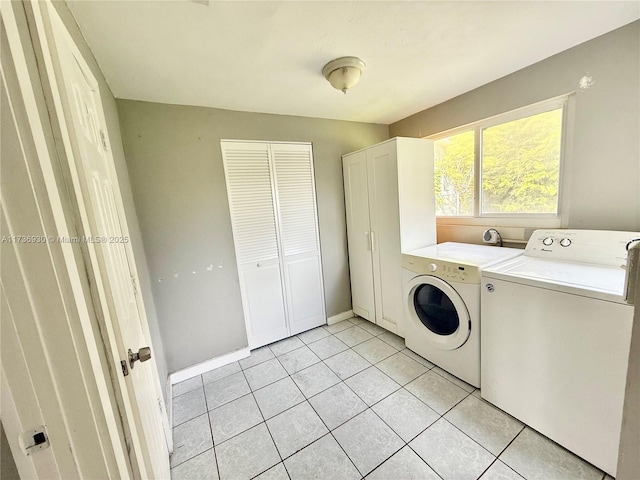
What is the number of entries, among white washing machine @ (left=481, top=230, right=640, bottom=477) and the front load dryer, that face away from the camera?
0

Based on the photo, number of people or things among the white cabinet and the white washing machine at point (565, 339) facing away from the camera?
0

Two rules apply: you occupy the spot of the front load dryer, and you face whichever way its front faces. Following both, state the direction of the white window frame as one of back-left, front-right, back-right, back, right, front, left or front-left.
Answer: back

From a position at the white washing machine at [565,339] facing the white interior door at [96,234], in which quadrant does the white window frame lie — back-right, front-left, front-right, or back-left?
back-right

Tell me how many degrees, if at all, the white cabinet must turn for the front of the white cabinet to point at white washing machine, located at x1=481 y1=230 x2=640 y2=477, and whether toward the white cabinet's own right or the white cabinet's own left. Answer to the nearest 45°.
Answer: approximately 90° to the white cabinet's own left

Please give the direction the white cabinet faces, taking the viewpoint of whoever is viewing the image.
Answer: facing the viewer and to the left of the viewer

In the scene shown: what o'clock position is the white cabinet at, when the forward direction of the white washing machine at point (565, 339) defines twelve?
The white cabinet is roughly at 2 o'clock from the white washing machine.

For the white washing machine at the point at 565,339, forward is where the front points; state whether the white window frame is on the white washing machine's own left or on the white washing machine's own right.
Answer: on the white washing machine's own right

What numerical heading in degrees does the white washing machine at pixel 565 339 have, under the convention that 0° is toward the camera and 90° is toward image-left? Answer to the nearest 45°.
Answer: approximately 45°
